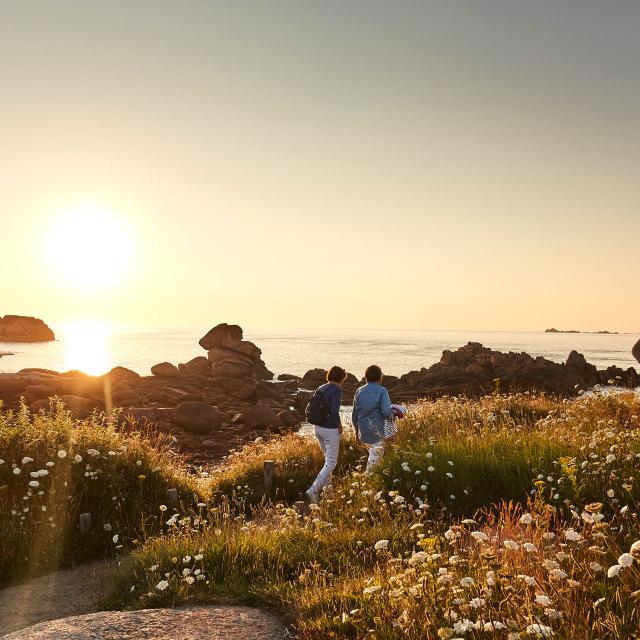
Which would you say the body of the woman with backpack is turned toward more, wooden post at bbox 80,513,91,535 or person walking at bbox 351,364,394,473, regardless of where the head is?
the person walking

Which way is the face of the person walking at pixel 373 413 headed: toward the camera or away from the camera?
away from the camera

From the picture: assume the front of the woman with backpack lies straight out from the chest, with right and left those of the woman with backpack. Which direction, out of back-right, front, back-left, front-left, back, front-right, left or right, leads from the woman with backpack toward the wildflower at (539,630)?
back-right

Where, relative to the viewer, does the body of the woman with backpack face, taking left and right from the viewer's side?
facing away from the viewer and to the right of the viewer

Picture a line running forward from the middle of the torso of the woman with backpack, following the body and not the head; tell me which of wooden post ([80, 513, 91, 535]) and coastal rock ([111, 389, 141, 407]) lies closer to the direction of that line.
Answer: the coastal rock

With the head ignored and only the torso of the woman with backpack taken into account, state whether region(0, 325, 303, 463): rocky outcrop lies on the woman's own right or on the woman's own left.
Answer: on the woman's own left

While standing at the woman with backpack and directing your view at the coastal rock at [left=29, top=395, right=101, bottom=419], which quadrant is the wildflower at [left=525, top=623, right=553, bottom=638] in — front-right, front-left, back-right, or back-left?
back-left

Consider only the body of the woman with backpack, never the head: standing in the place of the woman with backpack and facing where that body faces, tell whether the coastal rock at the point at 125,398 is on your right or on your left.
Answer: on your left

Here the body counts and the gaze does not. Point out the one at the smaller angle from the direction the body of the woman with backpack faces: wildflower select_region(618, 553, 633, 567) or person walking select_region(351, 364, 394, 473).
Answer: the person walking

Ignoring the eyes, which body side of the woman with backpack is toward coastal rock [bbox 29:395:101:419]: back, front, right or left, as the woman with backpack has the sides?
left
